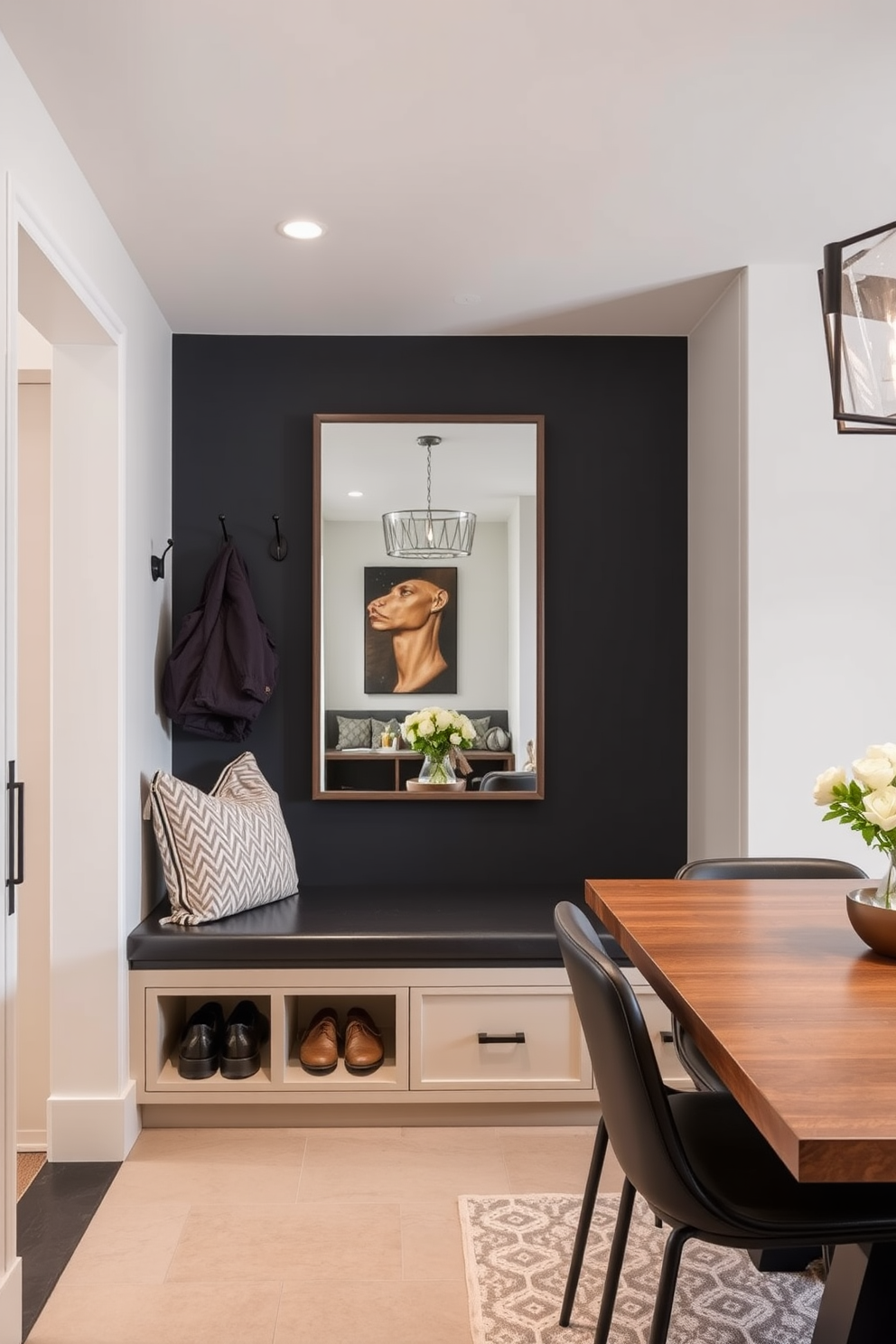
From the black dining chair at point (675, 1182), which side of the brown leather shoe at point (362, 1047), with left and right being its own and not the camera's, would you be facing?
front

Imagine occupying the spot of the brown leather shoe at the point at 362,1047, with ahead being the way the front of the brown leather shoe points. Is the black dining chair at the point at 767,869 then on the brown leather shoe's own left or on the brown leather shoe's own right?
on the brown leather shoe's own left

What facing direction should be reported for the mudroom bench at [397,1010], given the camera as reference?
facing the viewer

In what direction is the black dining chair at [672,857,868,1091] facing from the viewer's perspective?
toward the camera

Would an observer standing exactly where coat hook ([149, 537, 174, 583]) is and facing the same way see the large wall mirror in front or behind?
in front

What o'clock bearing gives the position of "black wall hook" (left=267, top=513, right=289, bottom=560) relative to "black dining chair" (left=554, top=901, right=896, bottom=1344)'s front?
The black wall hook is roughly at 8 o'clock from the black dining chair.

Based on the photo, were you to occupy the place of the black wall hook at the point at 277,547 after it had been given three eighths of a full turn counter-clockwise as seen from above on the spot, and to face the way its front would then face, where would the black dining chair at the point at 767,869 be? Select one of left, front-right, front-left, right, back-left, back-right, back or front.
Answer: right

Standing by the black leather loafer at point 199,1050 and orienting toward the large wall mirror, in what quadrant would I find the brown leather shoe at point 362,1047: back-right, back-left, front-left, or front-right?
front-right

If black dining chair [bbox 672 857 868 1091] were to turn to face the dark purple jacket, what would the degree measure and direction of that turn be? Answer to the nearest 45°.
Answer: approximately 90° to its right

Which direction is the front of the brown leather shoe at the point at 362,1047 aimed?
toward the camera

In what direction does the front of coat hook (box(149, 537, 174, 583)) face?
to the viewer's right

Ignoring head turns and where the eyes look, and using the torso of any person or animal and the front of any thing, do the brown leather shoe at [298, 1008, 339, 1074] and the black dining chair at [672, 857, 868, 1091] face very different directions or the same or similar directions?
same or similar directions

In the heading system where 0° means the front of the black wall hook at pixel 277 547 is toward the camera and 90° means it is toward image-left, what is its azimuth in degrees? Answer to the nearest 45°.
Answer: approximately 0°

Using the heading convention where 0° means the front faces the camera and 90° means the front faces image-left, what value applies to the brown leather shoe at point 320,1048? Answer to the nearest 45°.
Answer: approximately 0°

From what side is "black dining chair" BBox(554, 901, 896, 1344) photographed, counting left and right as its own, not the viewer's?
right
